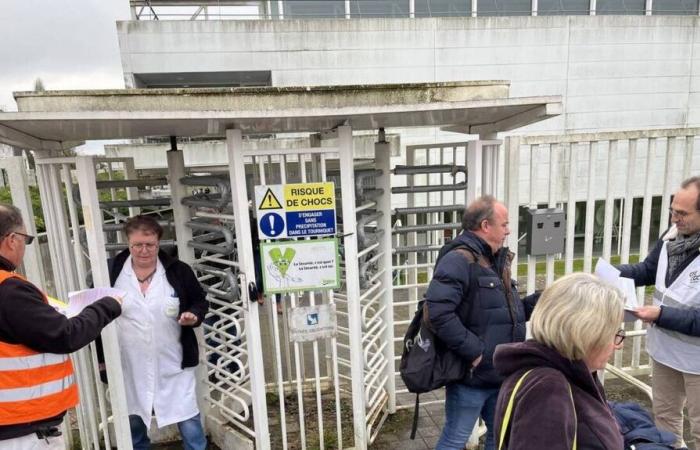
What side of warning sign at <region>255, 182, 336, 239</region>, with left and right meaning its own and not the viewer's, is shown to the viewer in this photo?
front

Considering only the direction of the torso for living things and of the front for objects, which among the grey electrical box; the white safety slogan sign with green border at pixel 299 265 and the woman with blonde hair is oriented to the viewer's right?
the woman with blonde hair

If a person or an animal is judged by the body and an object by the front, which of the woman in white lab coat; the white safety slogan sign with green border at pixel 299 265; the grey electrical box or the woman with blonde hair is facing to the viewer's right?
the woman with blonde hair

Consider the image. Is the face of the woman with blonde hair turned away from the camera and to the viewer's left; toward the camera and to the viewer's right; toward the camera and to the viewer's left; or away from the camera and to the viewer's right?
away from the camera and to the viewer's right

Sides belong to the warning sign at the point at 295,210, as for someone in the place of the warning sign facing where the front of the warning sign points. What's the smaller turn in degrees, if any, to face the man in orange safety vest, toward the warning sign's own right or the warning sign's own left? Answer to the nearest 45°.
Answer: approximately 45° to the warning sign's own right

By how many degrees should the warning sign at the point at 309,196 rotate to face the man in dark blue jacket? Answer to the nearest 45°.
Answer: approximately 45° to its left

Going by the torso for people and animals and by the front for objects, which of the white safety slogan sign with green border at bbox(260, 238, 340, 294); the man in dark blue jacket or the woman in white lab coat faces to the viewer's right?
the man in dark blue jacket

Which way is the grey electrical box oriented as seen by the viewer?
toward the camera

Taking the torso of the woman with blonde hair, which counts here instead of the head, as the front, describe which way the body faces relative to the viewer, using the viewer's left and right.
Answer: facing to the right of the viewer

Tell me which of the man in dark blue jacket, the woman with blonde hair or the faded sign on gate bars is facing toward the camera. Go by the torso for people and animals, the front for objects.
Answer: the faded sign on gate bars

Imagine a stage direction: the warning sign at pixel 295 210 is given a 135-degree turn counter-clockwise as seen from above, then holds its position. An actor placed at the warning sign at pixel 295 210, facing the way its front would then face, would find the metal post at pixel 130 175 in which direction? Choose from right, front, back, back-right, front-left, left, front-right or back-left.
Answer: left
